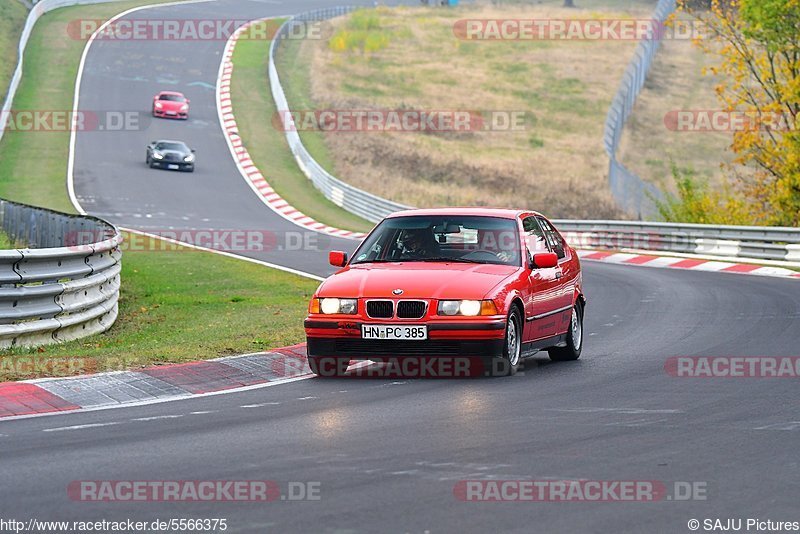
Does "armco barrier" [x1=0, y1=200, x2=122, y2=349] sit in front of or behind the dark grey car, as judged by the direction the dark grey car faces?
in front

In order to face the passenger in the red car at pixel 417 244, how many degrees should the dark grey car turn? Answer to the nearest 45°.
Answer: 0° — it already faces them

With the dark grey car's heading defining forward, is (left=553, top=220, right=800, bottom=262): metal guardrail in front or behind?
in front

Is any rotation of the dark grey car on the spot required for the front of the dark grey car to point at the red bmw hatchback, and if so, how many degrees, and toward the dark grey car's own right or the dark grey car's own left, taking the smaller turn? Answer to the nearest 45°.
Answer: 0° — it already faces it

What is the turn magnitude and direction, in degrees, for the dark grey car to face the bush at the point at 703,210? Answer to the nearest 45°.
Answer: approximately 45° to its left

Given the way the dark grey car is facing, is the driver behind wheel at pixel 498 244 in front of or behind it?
in front

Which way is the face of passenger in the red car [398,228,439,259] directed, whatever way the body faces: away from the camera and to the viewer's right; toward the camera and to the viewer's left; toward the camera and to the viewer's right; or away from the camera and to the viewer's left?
toward the camera and to the viewer's left
